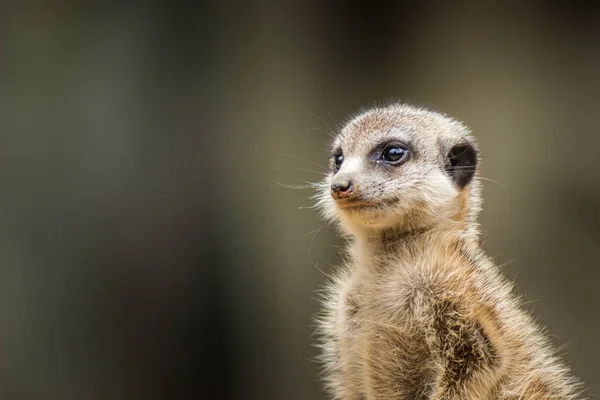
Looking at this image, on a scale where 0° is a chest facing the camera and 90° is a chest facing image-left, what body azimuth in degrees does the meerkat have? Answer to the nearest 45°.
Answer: approximately 45°
